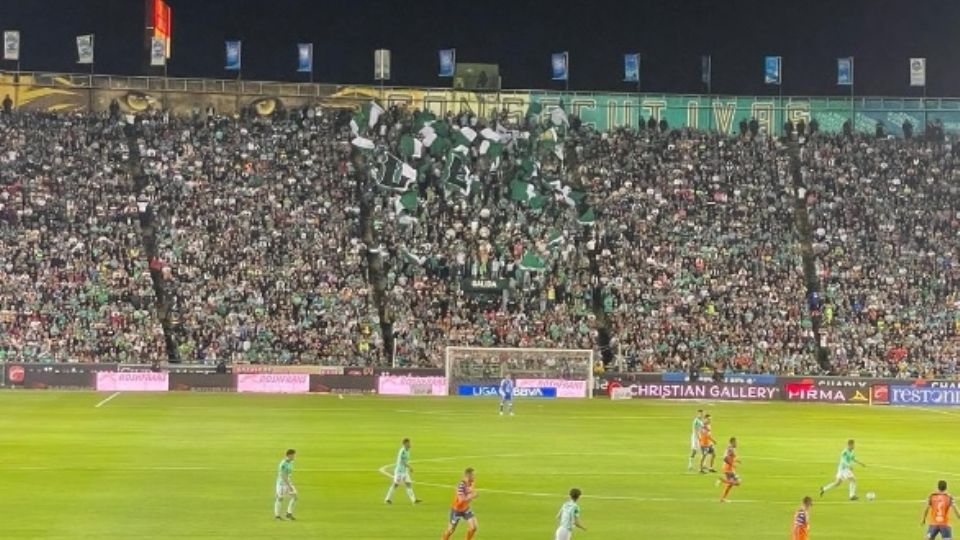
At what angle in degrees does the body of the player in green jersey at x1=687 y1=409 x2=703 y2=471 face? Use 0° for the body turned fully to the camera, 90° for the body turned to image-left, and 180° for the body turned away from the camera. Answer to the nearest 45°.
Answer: approximately 270°

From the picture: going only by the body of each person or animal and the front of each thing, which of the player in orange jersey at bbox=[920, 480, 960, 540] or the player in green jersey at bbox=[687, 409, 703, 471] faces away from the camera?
the player in orange jersey

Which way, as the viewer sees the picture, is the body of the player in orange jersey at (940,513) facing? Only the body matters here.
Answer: away from the camera

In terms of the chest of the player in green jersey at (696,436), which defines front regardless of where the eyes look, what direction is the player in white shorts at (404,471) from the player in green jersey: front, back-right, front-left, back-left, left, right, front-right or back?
back-right

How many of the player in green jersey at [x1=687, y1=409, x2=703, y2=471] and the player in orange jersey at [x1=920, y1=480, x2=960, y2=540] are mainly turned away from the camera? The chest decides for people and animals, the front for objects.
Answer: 1

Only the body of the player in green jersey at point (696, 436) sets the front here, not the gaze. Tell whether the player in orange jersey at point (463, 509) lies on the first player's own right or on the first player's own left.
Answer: on the first player's own right
